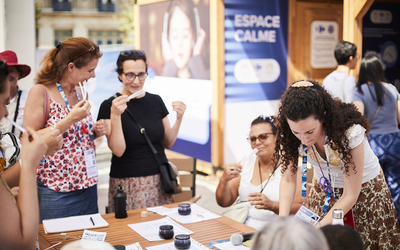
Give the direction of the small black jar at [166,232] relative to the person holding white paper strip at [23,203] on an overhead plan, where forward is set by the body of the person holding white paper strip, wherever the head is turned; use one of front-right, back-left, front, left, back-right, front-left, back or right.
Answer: front-left

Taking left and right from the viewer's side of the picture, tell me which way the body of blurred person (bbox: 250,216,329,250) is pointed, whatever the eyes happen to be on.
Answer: facing away from the viewer

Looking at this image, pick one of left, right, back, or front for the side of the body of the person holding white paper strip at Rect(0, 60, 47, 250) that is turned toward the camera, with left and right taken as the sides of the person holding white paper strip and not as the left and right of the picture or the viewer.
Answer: right

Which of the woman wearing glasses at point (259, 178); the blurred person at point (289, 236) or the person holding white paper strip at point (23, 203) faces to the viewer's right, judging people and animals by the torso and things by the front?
the person holding white paper strip at point (23, 203)

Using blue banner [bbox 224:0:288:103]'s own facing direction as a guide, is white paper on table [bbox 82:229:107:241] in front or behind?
in front

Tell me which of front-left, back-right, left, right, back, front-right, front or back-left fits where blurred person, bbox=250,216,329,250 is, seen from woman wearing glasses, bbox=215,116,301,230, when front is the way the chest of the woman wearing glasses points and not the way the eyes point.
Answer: front-left

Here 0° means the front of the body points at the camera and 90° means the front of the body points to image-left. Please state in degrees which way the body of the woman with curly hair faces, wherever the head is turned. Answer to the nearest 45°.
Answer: approximately 45°

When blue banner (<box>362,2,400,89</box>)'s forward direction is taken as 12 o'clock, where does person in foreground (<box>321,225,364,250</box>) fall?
The person in foreground is roughly at 12 o'clock from the blue banner.
